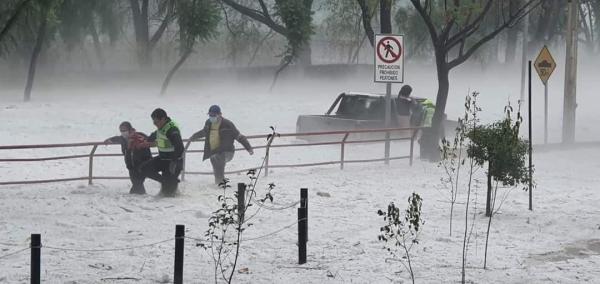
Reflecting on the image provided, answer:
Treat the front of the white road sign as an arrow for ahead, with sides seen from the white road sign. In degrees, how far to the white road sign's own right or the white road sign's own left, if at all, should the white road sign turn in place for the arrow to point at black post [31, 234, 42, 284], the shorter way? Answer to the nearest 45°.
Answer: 0° — it already faces it

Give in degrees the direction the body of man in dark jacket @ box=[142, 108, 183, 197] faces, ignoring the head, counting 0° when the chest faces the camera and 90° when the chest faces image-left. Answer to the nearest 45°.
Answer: approximately 45°

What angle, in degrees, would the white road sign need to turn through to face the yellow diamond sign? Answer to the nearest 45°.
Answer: approximately 135° to its left

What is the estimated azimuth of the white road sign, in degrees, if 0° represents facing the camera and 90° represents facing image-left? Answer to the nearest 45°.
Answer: approximately 0°

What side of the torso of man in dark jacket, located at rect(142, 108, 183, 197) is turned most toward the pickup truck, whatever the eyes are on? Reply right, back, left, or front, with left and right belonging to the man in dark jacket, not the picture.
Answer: back

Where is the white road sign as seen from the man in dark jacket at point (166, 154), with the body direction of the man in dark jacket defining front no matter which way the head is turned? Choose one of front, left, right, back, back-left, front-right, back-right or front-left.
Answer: back

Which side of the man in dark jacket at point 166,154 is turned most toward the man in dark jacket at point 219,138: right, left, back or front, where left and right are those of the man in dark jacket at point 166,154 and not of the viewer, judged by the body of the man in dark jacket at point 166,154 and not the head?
back

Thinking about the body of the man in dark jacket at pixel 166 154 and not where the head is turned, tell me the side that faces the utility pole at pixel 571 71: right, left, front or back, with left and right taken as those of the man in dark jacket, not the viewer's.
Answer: back
